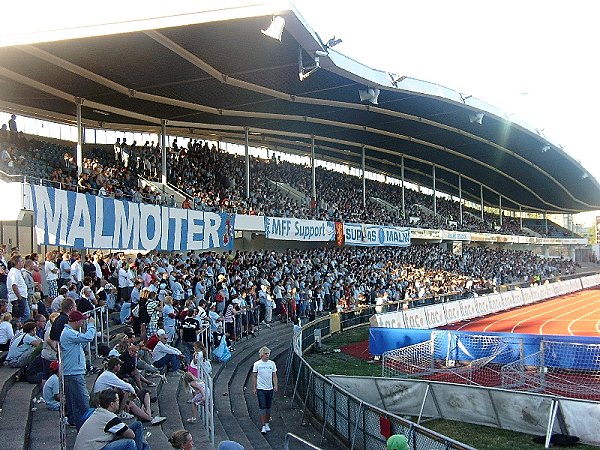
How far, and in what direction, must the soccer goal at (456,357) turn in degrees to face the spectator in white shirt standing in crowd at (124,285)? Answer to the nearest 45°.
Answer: approximately 135° to its left

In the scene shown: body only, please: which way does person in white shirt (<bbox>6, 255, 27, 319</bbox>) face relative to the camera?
to the viewer's right

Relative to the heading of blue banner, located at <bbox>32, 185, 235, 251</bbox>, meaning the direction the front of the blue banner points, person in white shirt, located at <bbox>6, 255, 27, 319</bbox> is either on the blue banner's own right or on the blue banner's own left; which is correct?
on the blue banner's own right

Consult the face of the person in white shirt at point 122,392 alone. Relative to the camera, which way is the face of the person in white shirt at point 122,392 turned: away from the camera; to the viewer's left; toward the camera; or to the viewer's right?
to the viewer's right

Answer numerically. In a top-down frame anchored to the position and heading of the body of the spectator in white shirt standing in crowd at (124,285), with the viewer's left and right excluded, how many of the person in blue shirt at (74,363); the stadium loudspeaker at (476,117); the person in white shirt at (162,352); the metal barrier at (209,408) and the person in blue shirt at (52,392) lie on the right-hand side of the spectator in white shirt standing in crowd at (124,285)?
4

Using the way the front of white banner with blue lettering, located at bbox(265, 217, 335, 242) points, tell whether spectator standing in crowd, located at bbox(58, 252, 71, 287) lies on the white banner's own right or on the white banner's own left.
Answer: on the white banner's own right

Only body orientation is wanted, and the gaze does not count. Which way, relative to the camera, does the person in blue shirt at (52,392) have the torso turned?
to the viewer's right

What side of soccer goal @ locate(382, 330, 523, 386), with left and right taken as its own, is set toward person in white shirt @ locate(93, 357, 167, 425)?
back

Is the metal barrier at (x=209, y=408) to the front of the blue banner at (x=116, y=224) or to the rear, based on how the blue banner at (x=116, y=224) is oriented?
to the front

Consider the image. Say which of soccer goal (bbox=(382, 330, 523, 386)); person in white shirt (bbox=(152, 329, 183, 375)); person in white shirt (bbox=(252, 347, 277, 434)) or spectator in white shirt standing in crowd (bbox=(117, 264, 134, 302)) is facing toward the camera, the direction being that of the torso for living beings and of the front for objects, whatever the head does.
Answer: person in white shirt (bbox=(252, 347, 277, 434))

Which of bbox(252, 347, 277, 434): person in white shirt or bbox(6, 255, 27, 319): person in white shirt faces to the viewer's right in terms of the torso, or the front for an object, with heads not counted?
bbox(6, 255, 27, 319): person in white shirt

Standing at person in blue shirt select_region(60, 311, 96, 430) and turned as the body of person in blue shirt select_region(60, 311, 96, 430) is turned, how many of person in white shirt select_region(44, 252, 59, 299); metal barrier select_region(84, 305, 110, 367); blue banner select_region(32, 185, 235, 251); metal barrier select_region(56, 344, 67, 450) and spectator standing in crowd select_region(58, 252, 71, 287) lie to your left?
4

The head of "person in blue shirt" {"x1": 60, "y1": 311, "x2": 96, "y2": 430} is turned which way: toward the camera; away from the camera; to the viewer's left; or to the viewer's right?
to the viewer's right

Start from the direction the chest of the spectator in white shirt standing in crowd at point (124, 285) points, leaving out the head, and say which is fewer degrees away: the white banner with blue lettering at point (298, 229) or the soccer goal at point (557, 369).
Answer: the soccer goal

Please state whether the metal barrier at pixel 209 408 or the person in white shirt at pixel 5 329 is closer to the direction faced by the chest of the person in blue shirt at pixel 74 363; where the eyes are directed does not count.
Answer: the metal barrier

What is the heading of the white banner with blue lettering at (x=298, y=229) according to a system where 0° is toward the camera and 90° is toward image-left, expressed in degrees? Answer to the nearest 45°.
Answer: approximately 315°

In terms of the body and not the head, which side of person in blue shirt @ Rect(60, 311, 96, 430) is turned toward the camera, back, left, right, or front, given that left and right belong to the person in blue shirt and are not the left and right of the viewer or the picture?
right
